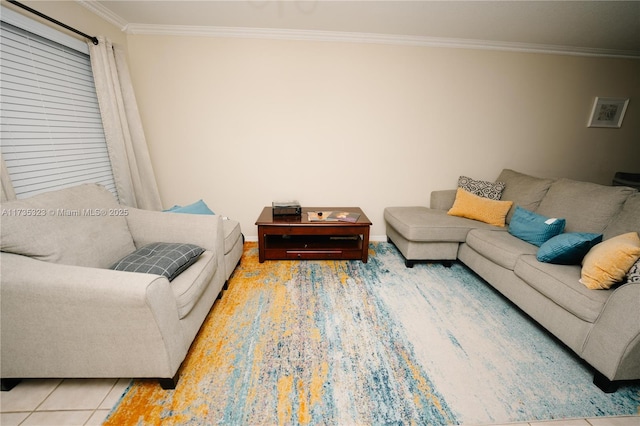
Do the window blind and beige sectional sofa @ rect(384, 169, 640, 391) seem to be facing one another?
yes

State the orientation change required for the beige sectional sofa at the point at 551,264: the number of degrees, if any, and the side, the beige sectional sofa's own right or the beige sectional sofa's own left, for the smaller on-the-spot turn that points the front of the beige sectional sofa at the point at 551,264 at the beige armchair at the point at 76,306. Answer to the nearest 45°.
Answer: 0° — it already faces it

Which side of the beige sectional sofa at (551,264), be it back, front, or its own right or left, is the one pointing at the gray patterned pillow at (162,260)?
front

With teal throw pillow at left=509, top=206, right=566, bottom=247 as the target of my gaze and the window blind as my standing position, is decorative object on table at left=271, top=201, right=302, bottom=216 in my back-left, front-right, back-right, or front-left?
front-left

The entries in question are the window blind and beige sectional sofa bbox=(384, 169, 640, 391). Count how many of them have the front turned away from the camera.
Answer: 0

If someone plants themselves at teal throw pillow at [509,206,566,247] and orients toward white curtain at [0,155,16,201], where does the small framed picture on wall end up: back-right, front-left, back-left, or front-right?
back-right

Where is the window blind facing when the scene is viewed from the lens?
facing the viewer and to the right of the viewer

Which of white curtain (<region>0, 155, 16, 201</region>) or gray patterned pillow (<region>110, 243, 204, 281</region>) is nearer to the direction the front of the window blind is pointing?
the gray patterned pillow

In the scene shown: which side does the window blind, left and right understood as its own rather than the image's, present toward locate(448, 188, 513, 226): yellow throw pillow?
front

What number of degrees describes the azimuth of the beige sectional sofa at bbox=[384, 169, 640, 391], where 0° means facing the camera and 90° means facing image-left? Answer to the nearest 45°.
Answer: approximately 45°

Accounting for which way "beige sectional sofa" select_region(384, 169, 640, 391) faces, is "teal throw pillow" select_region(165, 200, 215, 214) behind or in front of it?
in front

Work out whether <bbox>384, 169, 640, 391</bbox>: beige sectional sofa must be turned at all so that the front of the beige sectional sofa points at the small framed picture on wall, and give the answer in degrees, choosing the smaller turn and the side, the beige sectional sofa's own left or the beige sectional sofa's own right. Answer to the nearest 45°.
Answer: approximately 135° to the beige sectional sofa's own right

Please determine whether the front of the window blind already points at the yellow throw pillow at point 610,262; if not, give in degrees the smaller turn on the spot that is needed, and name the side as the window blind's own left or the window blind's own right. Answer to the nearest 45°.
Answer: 0° — it already faces it

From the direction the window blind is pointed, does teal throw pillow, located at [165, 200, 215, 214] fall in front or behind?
in front

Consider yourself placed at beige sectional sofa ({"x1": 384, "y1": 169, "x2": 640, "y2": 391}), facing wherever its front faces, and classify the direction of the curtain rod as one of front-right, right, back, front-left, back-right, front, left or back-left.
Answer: front

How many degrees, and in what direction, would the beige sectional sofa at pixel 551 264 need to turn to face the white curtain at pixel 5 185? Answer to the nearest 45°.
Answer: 0° — it already faces it

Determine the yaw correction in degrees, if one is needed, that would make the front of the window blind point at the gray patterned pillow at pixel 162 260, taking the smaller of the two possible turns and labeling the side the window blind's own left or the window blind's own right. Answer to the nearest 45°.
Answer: approximately 45° to the window blind's own right

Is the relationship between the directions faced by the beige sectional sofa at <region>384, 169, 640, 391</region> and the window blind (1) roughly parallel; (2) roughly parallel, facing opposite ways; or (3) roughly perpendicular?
roughly parallel, facing opposite ways
